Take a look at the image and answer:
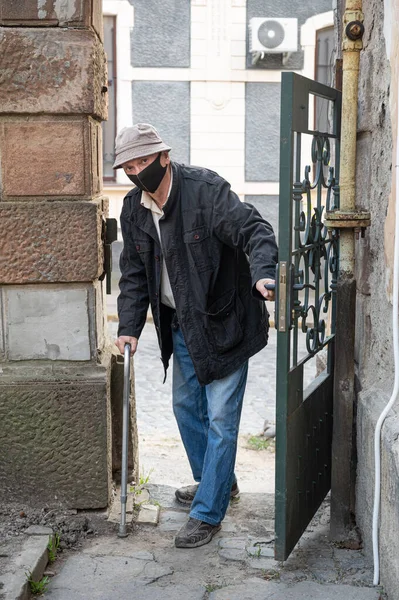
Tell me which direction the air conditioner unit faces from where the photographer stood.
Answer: facing the viewer

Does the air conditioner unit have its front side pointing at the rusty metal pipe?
yes

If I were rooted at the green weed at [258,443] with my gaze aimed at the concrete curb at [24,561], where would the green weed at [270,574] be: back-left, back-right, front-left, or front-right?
front-left

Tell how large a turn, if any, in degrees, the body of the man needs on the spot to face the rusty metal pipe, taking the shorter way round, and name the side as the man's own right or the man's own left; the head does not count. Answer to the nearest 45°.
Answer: approximately 135° to the man's own left

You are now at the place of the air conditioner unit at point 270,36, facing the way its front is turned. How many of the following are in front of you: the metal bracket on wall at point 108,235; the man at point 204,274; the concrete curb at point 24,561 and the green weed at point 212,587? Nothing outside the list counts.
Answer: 4

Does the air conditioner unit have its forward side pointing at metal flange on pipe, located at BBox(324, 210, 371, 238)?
yes

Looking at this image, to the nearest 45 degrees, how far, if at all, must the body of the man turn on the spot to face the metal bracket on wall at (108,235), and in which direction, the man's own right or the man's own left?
approximately 90° to the man's own right

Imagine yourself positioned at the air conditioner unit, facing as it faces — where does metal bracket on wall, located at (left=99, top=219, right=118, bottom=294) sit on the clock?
The metal bracket on wall is roughly at 12 o'clock from the air conditioner unit.

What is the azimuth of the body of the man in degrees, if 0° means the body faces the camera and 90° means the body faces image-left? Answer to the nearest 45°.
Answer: approximately 45°

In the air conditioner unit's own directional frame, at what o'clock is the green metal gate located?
The green metal gate is roughly at 12 o'clock from the air conditioner unit.

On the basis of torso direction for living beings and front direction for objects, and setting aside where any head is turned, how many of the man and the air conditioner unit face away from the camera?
0

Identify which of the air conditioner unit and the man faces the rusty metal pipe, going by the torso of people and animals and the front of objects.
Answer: the air conditioner unit
